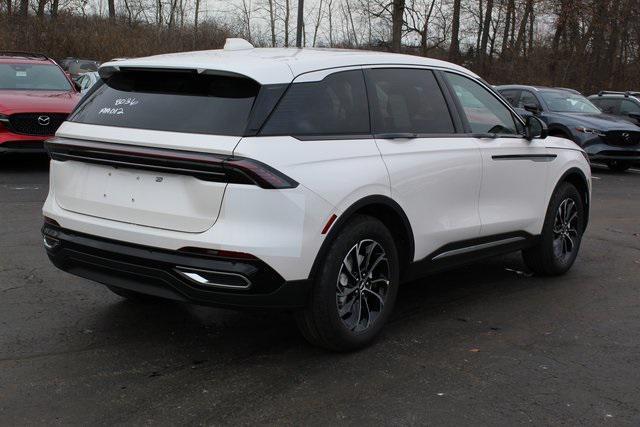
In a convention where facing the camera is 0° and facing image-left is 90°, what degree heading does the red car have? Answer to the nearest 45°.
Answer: approximately 315°

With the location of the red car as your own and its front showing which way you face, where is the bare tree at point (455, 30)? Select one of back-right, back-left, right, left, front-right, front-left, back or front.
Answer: left

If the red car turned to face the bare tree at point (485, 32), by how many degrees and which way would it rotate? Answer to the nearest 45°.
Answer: approximately 90° to its left

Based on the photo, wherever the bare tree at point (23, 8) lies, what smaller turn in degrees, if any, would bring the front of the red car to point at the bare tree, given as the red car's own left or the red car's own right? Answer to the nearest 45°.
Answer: approximately 135° to the red car's own left

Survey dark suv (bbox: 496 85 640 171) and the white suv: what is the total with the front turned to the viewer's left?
0

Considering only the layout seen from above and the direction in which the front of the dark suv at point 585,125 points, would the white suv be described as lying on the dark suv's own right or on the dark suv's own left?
on the dark suv's own right

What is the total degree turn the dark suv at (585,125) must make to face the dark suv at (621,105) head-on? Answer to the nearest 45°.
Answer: approximately 135° to its left

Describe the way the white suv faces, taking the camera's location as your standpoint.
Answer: facing away from the viewer and to the right of the viewer

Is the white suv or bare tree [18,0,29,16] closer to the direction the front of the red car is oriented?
the white suv

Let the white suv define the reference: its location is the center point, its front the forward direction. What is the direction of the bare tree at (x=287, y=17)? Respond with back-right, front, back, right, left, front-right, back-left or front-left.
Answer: front-left

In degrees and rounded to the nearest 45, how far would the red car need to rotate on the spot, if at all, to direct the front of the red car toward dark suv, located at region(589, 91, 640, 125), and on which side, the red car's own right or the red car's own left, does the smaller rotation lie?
approximately 45° to the red car's own left
